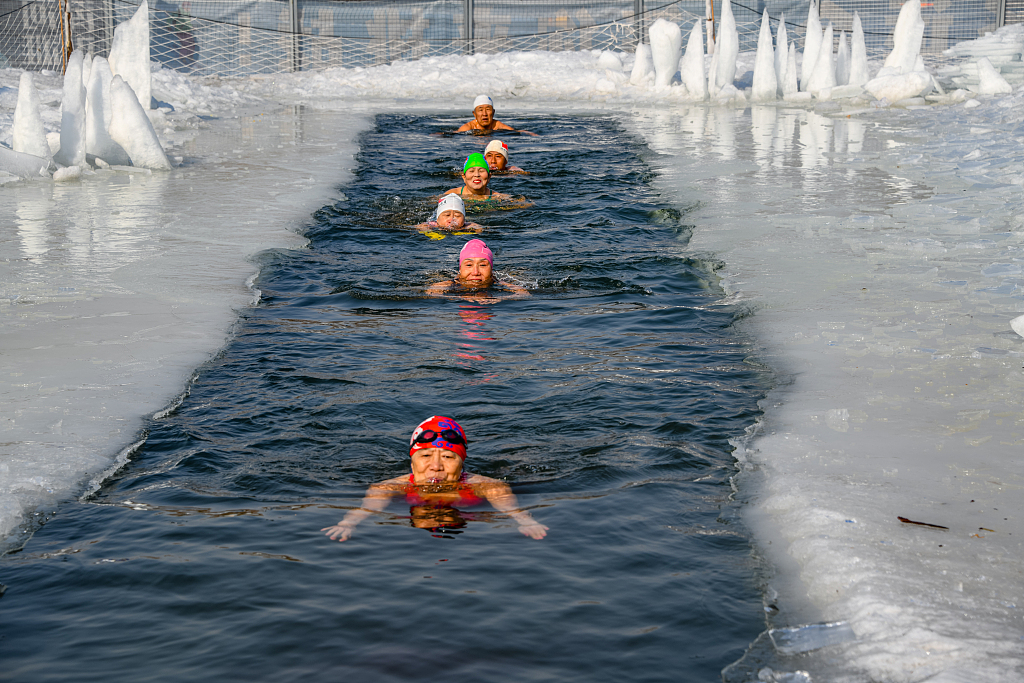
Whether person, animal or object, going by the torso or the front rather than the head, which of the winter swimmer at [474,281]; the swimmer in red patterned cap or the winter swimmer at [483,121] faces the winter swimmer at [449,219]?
the winter swimmer at [483,121]

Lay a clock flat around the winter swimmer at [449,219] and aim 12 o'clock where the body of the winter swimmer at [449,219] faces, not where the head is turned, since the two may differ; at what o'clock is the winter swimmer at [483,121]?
the winter swimmer at [483,121] is roughly at 6 o'clock from the winter swimmer at [449,219].

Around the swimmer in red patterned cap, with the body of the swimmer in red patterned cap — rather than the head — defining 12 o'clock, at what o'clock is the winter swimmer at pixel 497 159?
The winter swimmer is roughly at 6 o'clock from the swimmer in red patterned cap.

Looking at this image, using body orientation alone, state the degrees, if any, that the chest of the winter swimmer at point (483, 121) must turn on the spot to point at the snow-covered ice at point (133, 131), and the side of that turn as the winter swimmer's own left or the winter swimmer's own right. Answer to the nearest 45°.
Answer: approximately 45° to the winter swimmer's own right

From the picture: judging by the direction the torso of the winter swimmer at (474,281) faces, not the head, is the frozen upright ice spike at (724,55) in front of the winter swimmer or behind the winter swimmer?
behind
